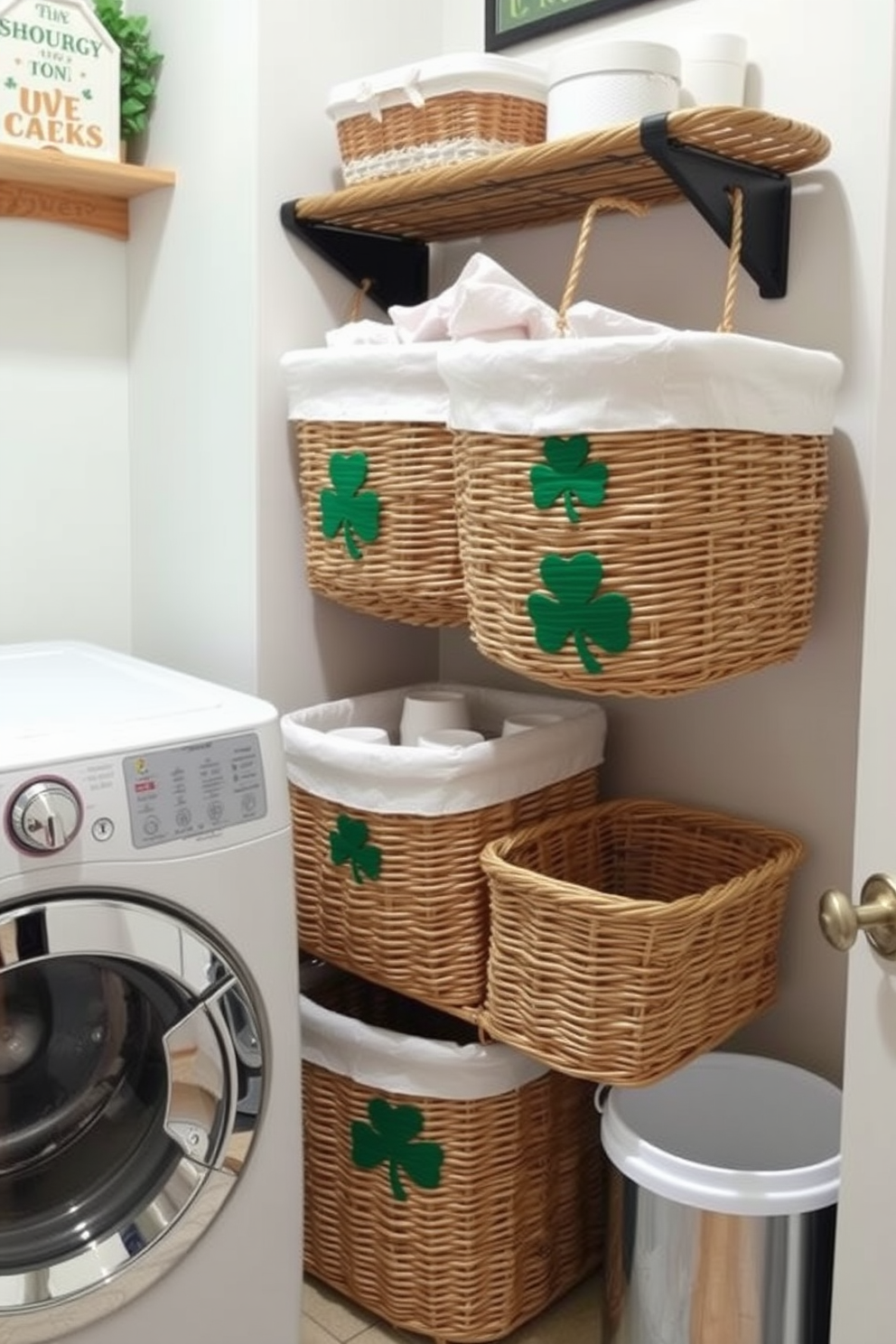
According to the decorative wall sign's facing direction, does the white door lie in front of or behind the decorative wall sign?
in front

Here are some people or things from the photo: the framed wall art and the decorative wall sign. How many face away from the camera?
0

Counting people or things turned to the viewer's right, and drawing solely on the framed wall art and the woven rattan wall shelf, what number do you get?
0

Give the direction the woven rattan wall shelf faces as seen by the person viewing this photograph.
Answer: facing the viewer and to the left of the viewer

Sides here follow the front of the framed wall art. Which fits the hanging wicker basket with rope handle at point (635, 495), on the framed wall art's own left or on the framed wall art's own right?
on the framed wall art's own left

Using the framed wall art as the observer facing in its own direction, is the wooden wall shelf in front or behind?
in front

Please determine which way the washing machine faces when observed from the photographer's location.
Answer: facing the viewer and to the right of the viewer
